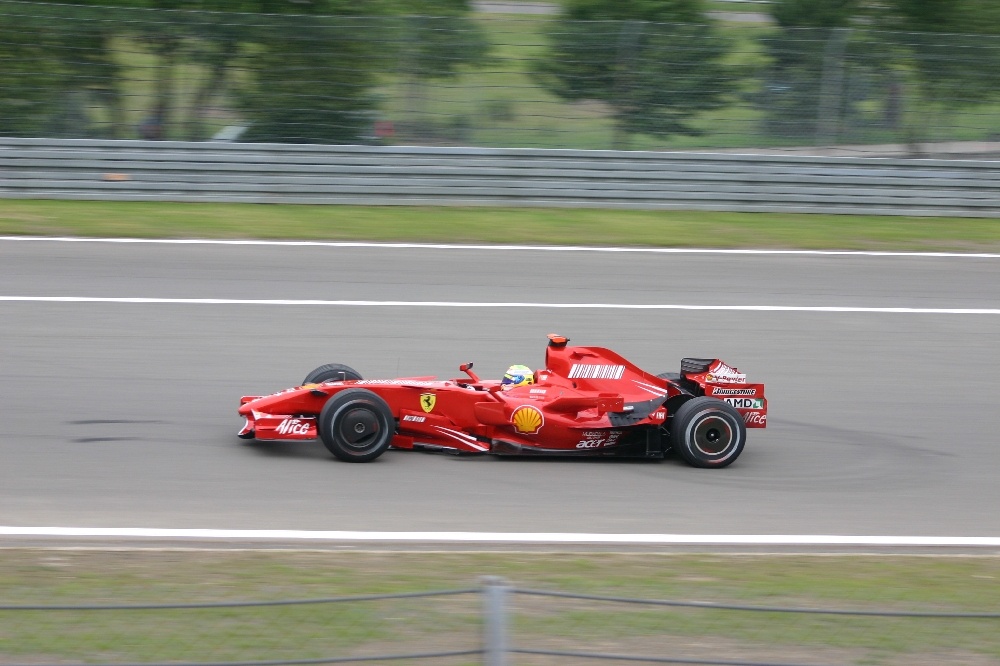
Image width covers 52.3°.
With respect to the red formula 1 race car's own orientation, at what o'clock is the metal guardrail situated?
The metal guardrail is roughly at 3 o'clock from the red formula 1 race car.

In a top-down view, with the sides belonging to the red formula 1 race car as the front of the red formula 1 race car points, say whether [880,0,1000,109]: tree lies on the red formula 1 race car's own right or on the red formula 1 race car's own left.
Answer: on the red formula 1 race car's own right

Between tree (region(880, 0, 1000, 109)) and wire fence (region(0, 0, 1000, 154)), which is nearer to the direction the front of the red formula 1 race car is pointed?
the wire fence

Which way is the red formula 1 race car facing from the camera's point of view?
to the viewer's left

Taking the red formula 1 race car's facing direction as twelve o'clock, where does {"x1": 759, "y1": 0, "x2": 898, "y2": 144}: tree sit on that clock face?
The tree is roughly at 4 o'clock from the red formula 1 race car.

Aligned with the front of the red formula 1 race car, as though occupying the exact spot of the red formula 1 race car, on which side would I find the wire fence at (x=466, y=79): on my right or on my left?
on my right

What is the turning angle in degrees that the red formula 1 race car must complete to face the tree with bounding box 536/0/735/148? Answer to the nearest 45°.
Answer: approximately 90° to its right
